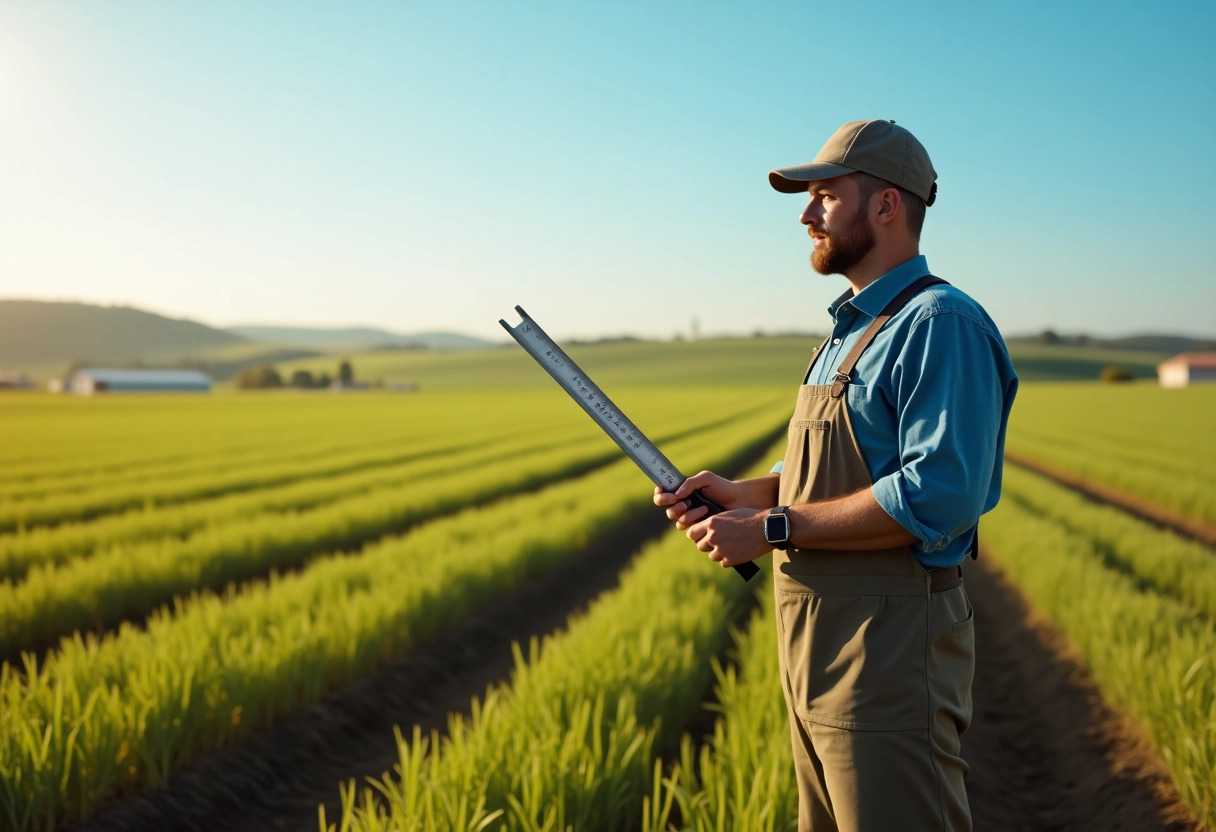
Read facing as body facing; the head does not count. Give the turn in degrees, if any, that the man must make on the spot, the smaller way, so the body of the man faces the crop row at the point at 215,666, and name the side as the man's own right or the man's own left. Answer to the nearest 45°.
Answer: approximately 45° to the man's own right

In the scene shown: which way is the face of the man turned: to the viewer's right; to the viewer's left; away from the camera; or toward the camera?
to the viewer's left

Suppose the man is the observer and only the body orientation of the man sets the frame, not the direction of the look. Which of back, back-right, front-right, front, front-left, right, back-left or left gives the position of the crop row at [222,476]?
front-right

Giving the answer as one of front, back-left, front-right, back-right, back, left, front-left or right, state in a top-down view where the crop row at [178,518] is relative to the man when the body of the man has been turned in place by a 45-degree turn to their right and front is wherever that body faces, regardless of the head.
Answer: front

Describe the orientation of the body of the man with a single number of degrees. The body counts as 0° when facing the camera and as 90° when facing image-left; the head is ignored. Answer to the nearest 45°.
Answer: approximately 90°

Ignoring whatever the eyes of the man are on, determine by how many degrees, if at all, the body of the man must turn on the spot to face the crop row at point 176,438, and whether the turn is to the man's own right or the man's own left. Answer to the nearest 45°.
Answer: approximately 45° to the man's own right
